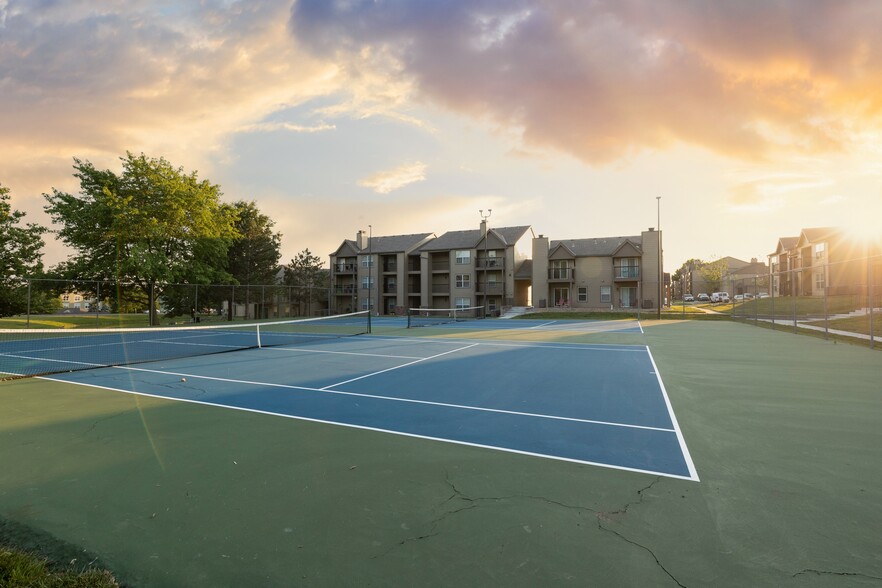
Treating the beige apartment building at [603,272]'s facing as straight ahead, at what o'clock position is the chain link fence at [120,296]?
The chain link fence is roughly at 2 o'clock from the beige apartment building.

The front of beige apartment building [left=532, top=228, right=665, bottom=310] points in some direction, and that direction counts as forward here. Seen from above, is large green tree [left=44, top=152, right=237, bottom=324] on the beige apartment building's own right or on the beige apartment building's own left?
on the beige apartment building's own right

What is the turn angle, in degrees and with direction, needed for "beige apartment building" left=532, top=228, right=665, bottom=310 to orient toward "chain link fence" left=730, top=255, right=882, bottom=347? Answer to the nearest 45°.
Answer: approximately 45° to its left

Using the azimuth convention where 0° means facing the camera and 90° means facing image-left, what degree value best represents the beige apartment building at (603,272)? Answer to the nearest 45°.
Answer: approximately 0°

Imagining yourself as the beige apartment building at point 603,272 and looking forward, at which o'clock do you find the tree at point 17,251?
The tree is roughly at 2 o'clock from the beige apartment building.
